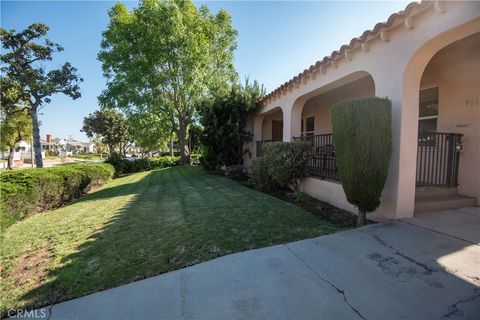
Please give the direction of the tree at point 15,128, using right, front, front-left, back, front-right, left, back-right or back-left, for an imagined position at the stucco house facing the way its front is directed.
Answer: front-right

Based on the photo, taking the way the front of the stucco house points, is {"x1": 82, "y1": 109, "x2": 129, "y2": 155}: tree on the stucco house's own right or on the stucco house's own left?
on the stucco house's own right

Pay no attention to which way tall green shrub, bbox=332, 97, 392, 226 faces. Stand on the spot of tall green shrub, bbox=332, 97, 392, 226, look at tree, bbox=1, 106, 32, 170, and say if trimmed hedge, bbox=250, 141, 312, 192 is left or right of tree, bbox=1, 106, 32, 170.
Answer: right

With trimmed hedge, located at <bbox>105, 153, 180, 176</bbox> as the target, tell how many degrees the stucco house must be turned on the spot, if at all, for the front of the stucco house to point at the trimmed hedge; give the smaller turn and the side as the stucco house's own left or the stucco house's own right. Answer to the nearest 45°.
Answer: approximately 45° to the stucco house's own right

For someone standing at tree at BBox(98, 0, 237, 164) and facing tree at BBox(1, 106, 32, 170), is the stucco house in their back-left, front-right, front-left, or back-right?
back-left

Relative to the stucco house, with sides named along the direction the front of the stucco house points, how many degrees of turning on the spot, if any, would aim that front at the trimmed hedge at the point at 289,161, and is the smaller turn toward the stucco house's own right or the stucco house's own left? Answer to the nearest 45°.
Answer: approximately 45° to the stucco house's own right

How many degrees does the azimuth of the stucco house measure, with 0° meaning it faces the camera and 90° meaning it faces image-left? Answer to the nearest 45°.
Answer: approximately 45°

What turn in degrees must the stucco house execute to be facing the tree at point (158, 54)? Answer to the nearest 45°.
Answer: approximately 45° to its right

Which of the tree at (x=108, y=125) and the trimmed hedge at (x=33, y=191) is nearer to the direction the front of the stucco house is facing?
the trimmed hedge
